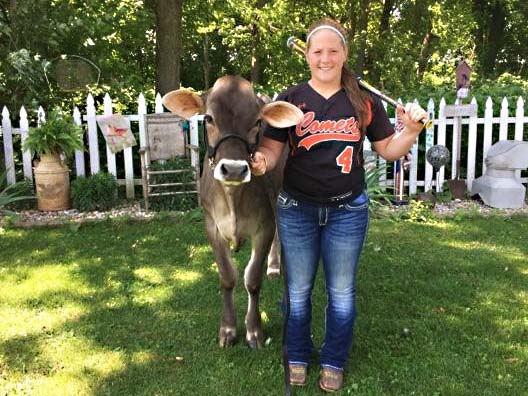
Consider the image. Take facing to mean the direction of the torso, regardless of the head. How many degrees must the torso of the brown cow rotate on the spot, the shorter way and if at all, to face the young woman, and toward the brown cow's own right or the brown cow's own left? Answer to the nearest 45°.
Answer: approximately 45° to the brown cow's own left

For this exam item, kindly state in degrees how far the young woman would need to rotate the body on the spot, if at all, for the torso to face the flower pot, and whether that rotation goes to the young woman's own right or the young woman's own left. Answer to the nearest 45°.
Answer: approximately 135° to the young woman's own right

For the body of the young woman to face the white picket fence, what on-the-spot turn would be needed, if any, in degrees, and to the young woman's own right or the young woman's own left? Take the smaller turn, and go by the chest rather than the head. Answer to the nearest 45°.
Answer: approximately 180°

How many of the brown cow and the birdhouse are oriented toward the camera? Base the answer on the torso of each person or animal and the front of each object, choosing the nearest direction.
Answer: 2

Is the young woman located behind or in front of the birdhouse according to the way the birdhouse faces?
in front

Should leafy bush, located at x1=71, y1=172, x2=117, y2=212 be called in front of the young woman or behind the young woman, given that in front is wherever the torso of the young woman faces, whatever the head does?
behind

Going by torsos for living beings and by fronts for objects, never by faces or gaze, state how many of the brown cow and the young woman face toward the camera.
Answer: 2

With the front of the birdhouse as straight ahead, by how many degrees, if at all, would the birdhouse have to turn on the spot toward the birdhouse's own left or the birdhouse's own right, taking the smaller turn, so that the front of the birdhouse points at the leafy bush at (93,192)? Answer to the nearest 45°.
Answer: approximately 45° to the birdhouse's own right

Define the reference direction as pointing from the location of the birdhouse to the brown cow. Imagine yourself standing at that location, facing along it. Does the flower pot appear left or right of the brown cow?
right

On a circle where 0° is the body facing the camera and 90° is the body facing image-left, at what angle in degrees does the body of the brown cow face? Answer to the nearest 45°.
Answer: approximately 0°

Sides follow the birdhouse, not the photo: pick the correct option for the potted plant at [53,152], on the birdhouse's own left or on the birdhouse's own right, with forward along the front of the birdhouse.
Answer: on the birdhouse's own right

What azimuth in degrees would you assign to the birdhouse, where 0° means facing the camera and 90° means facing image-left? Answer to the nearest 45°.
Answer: approximately 0°
